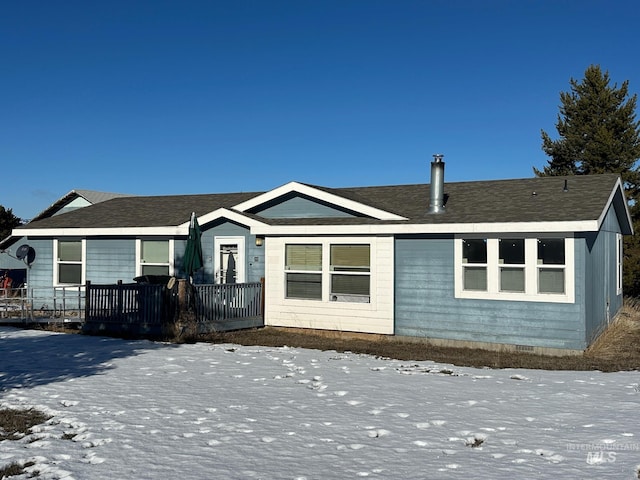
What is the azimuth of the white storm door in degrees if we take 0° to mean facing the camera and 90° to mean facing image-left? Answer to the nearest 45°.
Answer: approximately 0°

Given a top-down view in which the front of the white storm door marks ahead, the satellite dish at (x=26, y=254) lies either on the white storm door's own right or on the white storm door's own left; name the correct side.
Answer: on the white storm door's own right

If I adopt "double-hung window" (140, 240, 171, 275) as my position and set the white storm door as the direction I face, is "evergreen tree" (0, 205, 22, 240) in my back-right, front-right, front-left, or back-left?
back-left

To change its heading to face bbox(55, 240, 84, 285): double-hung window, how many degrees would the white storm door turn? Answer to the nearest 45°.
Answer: approximately 135° to its right

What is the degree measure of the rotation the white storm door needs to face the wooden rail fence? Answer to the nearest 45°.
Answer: approximately 90° to its right

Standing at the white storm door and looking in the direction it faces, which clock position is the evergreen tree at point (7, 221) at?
The evergreen tree is roughly at 5 o'clock from the white storm door.

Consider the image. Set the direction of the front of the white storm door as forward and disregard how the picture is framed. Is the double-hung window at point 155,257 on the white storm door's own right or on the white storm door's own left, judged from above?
on the white storm door's own right

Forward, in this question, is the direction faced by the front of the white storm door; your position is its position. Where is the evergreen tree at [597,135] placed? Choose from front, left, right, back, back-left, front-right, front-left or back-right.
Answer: back-left

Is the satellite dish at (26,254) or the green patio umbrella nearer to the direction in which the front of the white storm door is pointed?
the green patio umbrella
